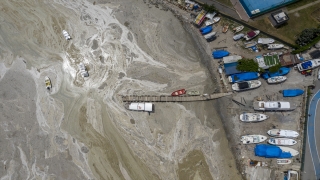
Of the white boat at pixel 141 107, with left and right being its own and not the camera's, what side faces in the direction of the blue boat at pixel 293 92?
back

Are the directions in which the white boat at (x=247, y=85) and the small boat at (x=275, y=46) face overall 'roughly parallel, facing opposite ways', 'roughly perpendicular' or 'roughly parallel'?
roughly parallel

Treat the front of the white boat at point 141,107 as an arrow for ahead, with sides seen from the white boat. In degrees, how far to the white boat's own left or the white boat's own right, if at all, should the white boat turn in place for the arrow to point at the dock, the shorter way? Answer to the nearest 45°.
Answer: approximately 180°

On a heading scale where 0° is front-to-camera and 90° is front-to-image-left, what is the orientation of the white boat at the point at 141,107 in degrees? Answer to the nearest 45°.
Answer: approximately 90°
